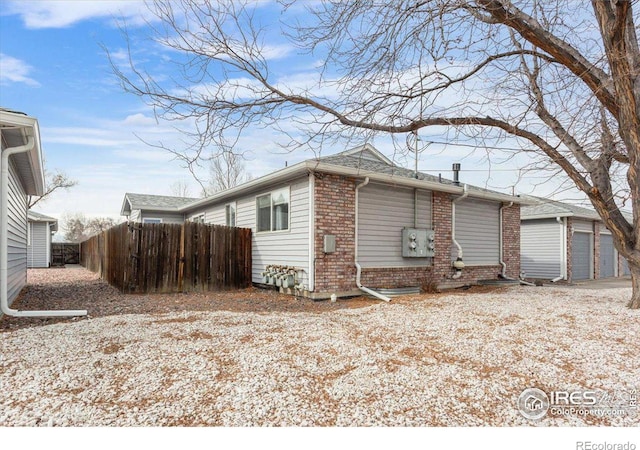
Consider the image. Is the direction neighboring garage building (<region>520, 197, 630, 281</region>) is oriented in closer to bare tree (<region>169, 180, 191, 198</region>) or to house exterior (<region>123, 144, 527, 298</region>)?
the house exterior

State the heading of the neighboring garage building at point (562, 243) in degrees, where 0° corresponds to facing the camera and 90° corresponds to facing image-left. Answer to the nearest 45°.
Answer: approximately 315°

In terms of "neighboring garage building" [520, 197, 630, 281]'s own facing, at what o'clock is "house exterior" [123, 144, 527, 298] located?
The house exterior is roughly at 2 o'clock from the neighboring garage building.

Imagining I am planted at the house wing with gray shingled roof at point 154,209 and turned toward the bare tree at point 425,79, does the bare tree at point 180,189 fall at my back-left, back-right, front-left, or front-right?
back-left

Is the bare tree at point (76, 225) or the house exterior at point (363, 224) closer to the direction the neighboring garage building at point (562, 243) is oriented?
the house exterior

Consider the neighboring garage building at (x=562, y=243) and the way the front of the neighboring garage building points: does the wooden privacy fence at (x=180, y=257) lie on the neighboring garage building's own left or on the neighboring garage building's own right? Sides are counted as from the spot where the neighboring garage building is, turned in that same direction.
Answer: on the neighboring garage building's own right

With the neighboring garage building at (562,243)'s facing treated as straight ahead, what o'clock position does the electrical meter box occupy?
The electrical meter box is roughly at 2 o'clock from the neighboring garage building.

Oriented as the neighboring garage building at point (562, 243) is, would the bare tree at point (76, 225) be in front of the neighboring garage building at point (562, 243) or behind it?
behind

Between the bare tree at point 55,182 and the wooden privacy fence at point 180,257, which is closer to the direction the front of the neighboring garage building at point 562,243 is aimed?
the wooden privacy fence

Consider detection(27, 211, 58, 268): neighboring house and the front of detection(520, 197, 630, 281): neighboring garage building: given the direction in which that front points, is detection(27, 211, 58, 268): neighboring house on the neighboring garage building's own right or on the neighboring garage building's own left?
on the neighboring garage building's own right
